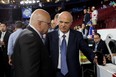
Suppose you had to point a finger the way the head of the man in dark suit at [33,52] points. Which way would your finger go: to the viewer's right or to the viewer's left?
to the viewer's right

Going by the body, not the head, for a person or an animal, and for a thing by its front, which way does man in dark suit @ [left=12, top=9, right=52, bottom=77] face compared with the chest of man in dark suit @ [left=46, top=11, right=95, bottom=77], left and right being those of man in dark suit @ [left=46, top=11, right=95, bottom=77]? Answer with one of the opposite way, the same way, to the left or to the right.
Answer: to the left

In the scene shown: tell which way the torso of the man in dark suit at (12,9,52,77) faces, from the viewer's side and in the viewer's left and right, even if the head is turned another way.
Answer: facing to the right of the viewer

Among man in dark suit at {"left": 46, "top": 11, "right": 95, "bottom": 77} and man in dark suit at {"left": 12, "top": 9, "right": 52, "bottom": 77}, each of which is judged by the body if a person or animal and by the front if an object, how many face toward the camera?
1

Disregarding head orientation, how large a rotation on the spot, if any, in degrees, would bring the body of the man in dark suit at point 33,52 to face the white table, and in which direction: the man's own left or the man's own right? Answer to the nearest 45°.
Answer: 0° — they already face it

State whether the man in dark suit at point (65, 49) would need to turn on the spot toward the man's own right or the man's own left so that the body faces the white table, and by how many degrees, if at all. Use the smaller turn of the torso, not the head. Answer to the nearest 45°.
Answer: approximately 45° to the man's own left

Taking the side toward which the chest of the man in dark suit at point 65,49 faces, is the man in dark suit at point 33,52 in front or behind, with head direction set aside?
in front

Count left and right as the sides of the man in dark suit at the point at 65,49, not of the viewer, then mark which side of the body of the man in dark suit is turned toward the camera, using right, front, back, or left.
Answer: front
